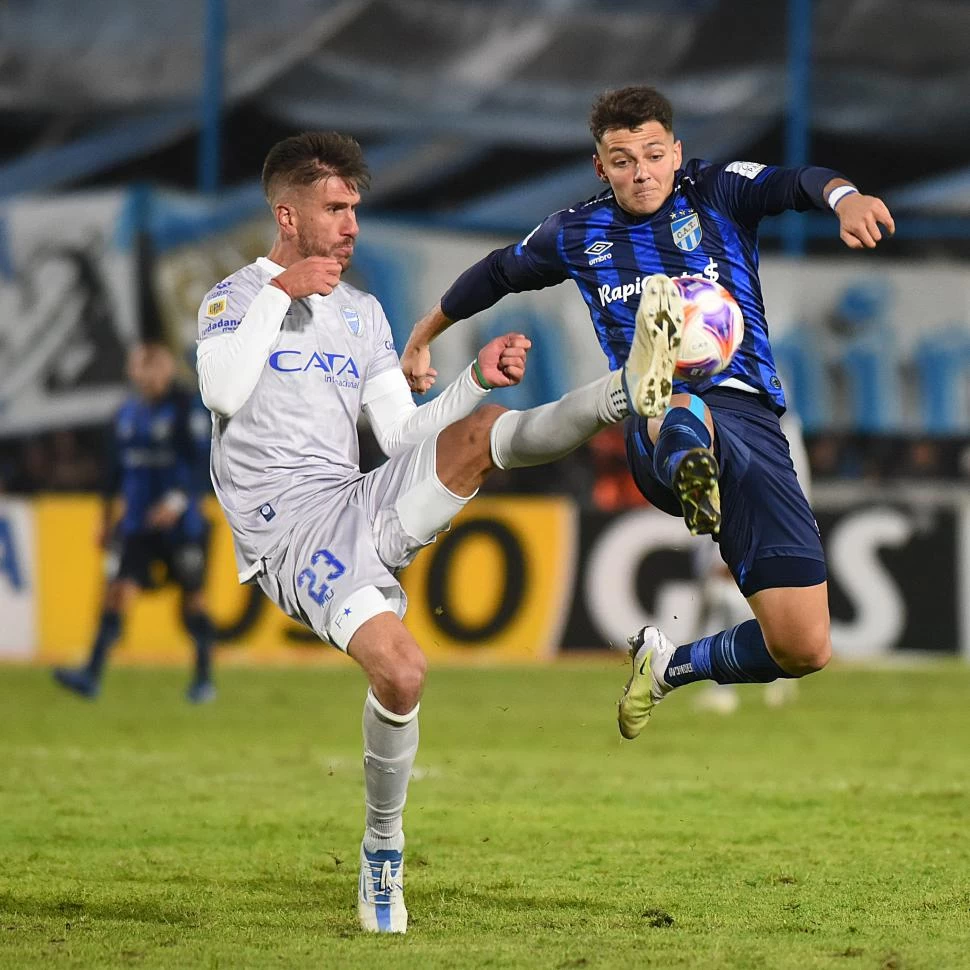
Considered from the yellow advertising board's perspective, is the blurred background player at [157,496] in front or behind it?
in front

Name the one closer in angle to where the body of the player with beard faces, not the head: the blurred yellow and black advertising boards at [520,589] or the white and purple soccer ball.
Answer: the white and purple soccer ball

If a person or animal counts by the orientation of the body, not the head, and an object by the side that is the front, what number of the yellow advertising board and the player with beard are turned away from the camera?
0

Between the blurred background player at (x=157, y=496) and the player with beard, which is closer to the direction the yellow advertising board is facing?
the player with beard

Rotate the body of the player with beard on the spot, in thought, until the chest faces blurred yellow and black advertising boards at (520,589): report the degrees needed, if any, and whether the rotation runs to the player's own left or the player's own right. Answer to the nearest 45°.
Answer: approximately 135° to the player's own left

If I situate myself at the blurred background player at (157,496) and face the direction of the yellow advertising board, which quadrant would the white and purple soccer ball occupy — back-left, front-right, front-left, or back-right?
back-right

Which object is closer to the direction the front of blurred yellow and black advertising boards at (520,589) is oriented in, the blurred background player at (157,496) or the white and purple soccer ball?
the white and purple soccer ball

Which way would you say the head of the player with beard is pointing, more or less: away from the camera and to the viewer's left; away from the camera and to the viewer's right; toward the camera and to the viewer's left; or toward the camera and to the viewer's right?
toward the camera and to the viewer's right

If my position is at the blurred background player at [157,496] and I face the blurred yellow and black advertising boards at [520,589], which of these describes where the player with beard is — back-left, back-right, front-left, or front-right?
back-right

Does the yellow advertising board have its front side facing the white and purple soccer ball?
yes

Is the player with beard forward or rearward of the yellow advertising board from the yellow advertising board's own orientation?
forward

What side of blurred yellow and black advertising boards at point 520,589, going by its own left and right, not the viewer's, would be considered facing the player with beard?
front

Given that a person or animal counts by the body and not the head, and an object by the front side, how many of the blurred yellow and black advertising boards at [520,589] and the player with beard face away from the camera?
0

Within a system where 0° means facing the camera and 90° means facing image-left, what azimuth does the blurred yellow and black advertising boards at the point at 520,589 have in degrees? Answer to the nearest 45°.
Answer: approximately 0°

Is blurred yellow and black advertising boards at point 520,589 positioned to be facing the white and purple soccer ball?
yes
